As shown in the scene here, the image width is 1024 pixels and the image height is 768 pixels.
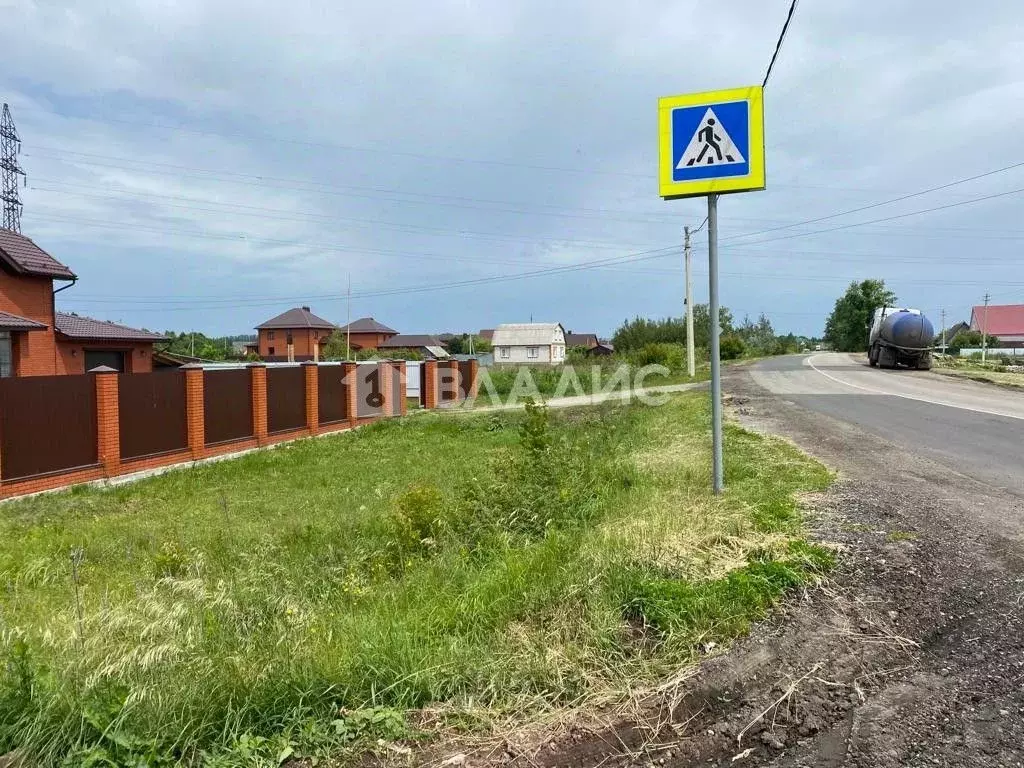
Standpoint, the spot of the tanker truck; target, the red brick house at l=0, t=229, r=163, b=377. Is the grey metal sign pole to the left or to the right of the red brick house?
left

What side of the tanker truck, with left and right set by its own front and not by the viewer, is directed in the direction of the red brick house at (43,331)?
left

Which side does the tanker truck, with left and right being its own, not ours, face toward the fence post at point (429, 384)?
left

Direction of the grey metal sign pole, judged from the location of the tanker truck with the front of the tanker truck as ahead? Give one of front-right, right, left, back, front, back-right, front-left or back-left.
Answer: back-left

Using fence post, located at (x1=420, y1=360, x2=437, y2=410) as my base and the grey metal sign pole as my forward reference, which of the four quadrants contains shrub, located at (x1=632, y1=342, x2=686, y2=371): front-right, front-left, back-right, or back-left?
back-left

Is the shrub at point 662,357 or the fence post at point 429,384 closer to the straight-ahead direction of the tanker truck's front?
the shrub

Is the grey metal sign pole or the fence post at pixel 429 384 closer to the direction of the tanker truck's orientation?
the fence post
